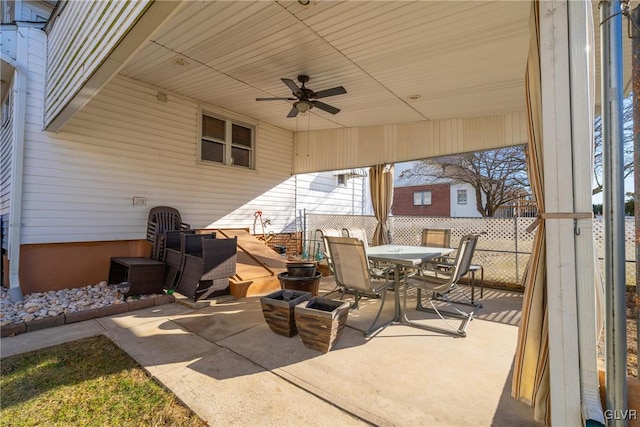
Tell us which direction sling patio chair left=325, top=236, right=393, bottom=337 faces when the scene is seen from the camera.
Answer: facing away from the viewer and to the right of the viewer

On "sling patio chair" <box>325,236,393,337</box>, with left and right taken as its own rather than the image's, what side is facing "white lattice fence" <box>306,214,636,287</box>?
front

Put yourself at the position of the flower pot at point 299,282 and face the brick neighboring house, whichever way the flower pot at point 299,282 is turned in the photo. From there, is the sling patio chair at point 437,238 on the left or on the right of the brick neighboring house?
right

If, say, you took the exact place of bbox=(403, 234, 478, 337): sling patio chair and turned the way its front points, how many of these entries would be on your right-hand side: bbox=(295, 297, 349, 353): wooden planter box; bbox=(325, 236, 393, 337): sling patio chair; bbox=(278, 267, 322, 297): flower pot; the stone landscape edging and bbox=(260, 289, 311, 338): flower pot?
0

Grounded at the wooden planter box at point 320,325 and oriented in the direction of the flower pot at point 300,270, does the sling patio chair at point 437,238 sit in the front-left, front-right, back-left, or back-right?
front-right

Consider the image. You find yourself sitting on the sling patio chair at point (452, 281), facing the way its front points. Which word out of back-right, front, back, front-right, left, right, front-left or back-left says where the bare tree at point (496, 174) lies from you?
front-right

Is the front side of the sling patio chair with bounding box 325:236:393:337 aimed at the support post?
no

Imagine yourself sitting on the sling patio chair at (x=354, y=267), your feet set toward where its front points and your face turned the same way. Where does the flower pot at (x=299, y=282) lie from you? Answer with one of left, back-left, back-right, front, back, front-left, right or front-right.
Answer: left

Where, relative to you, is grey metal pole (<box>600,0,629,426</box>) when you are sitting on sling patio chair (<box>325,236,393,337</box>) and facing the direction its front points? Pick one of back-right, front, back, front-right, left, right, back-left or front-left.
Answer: right

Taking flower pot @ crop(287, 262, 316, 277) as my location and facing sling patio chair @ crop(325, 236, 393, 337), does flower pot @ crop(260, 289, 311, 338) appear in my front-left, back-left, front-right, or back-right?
front-right

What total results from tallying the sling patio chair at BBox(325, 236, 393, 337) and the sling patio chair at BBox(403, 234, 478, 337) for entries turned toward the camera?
0

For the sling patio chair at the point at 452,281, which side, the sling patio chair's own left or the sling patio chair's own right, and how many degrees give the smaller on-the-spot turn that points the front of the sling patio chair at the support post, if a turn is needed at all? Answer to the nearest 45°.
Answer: approximately 135° to the sling patio chair's own left

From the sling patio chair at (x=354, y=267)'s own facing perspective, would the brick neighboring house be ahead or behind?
ahead

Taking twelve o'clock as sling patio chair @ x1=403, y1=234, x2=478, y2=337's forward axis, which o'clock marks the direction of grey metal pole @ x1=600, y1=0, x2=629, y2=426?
The grey metal pole is roughly at 7 o'clock from the sling patio chair.

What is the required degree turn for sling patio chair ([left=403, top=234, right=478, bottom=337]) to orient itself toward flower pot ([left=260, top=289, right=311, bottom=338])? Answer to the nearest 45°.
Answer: approximately 90° to its left

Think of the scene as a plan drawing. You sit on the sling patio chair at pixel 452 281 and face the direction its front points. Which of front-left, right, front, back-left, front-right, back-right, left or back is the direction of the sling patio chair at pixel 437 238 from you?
front-right

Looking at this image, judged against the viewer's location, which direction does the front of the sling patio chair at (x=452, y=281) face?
facing away from the viewer and to the left of the viewer

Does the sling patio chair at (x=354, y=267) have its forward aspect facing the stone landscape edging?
no
